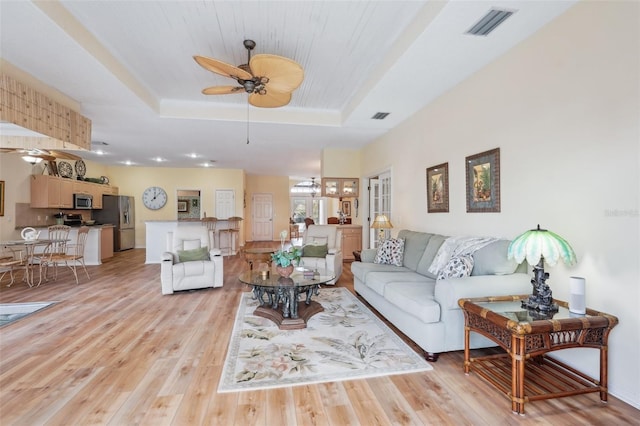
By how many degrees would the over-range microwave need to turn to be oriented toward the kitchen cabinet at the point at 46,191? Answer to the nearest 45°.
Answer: approximately 90° to its right

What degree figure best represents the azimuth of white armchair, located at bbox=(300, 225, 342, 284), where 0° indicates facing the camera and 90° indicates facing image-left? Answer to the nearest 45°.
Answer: approximately 45°

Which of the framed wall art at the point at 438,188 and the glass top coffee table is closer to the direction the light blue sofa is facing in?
the glass top coffee table

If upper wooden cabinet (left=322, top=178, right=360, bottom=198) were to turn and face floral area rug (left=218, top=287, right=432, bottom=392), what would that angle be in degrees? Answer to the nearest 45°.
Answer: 0° — it already faces it

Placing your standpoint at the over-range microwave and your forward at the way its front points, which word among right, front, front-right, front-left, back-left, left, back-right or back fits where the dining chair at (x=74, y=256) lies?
front-right
